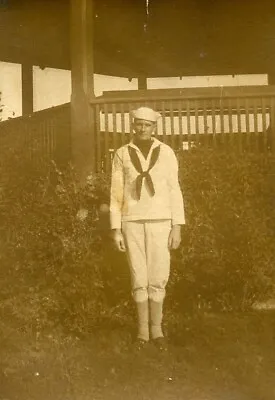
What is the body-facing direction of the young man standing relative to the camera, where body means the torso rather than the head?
toward the camera

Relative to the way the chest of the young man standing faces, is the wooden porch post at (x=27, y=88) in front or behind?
behind

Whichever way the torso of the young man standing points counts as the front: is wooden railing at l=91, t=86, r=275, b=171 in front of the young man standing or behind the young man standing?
behind

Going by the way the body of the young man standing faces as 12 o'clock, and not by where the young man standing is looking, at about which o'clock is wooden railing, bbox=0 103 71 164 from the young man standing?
The wooden railing is roughly at 5 o'clock from the young man standing.

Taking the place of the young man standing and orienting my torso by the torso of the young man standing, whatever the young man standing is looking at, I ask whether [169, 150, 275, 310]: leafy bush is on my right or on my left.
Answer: on my left

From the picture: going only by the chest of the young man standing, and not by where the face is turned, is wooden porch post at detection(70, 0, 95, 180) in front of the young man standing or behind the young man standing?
behind
